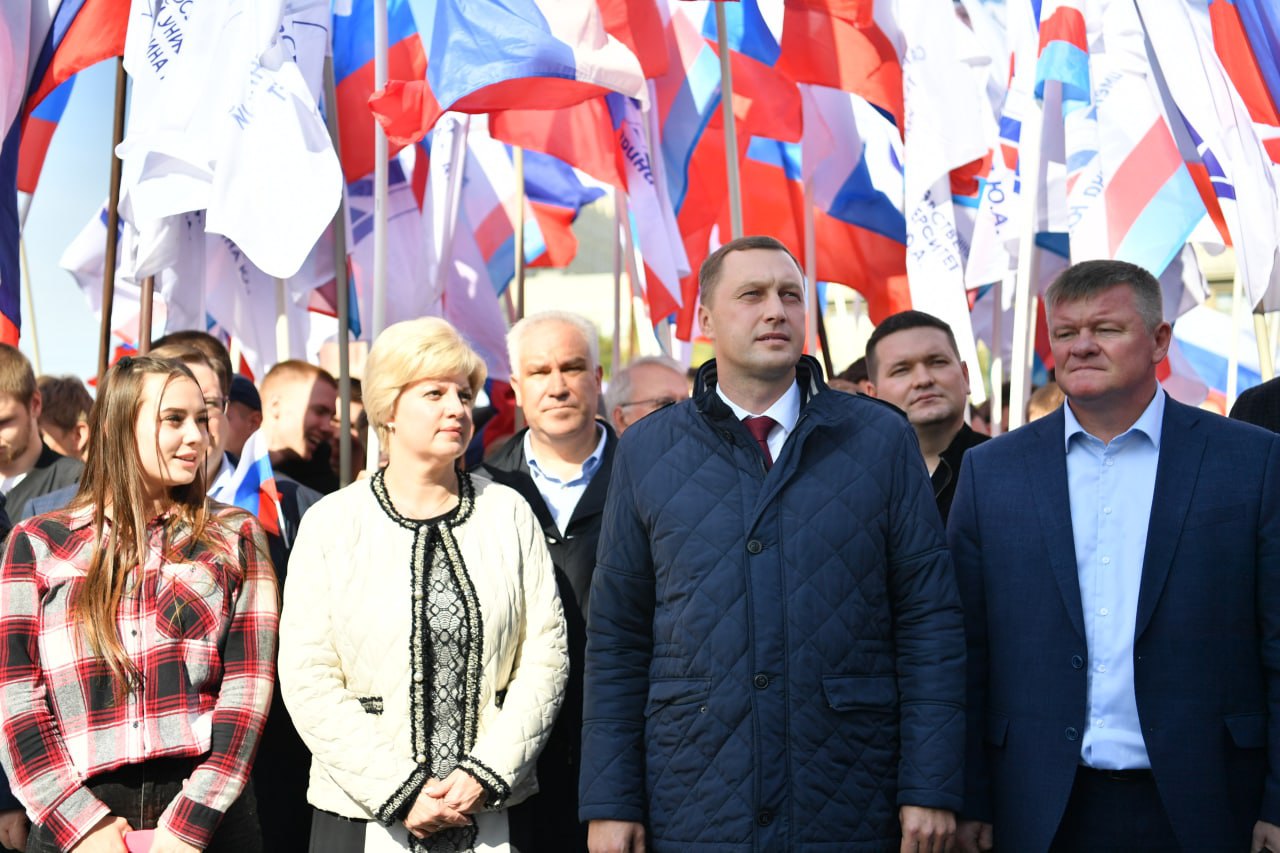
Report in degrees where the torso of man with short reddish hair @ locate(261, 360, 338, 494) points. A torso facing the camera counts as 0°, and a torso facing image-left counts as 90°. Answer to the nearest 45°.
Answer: approximately 315°

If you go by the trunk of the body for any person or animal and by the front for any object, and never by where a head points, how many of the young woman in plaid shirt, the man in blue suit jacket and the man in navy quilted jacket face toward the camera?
3

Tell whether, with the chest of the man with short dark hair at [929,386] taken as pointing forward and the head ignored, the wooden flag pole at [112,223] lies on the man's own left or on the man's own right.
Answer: on the man's own right

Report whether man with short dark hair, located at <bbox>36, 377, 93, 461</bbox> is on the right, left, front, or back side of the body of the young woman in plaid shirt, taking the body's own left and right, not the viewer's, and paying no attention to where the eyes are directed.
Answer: back

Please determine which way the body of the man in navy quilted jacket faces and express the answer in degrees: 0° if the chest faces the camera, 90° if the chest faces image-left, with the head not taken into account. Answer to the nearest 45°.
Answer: approximately 0°

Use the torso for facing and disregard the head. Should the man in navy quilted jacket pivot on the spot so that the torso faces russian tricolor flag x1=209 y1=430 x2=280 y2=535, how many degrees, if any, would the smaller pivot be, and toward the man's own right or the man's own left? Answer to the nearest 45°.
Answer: approximately 135° to the man's own right

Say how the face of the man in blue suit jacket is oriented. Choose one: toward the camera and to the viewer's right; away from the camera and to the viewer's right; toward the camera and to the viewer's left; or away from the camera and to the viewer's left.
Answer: toward the camera and to the viewer's left

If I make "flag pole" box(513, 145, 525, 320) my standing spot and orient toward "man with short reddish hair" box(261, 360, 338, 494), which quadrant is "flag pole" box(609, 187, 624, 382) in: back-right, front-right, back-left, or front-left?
back-left

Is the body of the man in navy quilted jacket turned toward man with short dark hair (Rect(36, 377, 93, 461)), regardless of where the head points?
no

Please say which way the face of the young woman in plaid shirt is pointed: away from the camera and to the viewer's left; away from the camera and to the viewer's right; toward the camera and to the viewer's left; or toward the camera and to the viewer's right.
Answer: toward the camera and to the viewer's right

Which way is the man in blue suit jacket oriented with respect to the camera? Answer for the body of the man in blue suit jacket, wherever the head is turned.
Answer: toward the camera

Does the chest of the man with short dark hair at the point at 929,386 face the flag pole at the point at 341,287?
no

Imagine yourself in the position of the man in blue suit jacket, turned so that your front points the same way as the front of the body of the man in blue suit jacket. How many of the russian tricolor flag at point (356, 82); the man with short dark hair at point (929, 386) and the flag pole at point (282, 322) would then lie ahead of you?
0

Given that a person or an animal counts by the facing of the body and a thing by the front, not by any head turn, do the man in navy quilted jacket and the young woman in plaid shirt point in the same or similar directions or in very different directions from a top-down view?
same or similar directions

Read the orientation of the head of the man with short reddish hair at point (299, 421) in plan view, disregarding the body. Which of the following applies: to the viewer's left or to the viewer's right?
to the viewer's right

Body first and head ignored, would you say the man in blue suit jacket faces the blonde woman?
no

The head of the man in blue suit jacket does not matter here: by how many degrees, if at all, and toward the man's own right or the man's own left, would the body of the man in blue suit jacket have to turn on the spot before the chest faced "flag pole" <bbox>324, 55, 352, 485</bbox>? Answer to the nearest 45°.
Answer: approximately 135° to the man's own right
